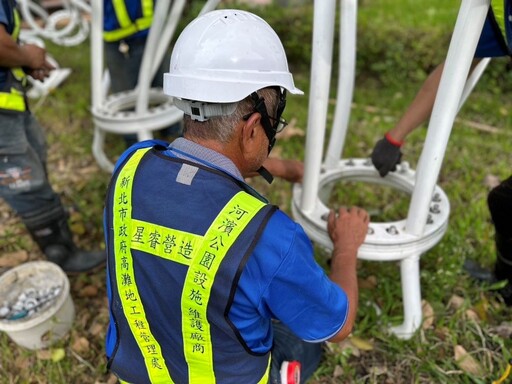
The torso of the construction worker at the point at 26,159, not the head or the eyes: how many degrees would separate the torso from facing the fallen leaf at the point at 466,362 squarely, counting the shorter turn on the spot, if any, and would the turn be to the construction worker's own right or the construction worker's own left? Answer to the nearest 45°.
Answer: approximately 45° to the construction worker's own right

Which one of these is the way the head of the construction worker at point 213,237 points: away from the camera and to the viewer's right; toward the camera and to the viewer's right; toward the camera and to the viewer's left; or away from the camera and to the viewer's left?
away from the camera and to the viewer's right

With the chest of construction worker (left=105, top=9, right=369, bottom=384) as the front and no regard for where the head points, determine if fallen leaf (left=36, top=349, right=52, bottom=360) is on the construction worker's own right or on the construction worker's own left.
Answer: on the construction worker's own left

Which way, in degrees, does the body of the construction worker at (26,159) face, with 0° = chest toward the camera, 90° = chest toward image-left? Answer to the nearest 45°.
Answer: approximately 270°

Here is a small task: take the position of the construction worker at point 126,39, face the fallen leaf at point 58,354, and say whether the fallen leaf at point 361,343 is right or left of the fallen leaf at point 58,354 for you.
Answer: left

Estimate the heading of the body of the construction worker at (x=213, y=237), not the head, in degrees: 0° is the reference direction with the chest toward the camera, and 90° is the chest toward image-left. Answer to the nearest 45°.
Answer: approximately 225°

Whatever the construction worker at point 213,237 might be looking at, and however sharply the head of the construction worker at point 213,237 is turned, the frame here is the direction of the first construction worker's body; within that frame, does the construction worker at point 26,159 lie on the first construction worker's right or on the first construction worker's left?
on the first construction worker's left

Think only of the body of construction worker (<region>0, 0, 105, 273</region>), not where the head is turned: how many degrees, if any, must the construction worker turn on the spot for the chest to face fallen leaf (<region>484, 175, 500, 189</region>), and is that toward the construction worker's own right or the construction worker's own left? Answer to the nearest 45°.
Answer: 0° — they already face it

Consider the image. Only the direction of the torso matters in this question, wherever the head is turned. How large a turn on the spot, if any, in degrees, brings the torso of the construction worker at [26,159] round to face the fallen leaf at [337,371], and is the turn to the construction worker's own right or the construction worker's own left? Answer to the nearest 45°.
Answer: approximately 45° to the construction worker's own right

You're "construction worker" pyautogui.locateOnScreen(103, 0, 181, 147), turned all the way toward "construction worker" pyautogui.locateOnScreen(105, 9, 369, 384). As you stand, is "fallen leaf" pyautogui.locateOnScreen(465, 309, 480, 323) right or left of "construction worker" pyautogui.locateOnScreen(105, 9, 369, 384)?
left
